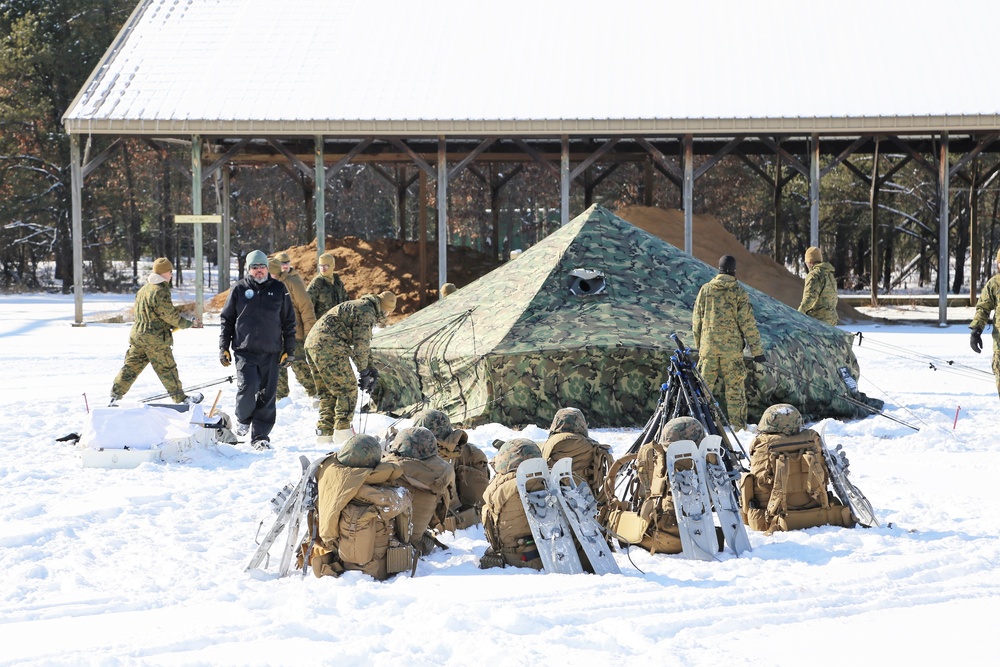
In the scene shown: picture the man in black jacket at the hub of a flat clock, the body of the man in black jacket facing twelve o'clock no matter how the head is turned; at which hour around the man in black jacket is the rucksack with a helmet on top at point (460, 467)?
The rucksack with a helmet on top is roughly at 11 o'clock from the man in black jacket.

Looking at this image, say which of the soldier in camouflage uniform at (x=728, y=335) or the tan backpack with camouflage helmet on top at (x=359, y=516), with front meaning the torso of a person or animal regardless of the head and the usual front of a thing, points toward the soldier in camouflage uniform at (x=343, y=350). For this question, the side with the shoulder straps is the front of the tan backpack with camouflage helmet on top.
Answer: the tan backpack with camouflage helmet on top

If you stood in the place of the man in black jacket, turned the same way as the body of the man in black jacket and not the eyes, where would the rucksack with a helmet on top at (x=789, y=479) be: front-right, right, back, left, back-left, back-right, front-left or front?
front-left

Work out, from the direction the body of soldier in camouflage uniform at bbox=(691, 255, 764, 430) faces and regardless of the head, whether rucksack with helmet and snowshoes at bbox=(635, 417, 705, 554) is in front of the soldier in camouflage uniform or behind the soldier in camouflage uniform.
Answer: behind

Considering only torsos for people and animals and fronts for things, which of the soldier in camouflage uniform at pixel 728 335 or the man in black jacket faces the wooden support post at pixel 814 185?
the soldier in camouflage uniform

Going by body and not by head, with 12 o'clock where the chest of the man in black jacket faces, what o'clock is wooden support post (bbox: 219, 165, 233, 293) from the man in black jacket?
The wooden support post is roughly at 6 o'clock from the man in black jacket.

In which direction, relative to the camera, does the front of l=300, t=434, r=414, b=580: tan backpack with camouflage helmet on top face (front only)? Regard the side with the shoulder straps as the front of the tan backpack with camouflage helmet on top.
away from the camera

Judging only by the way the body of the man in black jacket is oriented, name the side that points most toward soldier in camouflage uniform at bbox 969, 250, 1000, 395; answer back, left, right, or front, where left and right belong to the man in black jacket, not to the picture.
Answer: left

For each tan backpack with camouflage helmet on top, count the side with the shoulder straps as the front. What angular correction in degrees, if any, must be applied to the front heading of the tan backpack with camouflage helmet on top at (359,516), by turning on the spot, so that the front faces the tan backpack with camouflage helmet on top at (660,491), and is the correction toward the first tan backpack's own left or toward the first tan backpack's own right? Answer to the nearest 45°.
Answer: approximately 90° to the first tan backpack's own right

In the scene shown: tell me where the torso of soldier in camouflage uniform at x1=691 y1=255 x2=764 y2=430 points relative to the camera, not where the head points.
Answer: away from the camera

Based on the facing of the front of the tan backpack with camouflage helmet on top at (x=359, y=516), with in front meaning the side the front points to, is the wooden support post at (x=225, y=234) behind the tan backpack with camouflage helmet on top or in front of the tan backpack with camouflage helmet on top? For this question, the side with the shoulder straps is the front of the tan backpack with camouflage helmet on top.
in front

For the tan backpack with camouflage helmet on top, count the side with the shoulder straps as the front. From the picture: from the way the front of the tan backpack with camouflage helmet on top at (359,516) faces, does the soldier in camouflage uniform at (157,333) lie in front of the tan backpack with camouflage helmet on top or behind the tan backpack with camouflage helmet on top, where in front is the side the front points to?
in front

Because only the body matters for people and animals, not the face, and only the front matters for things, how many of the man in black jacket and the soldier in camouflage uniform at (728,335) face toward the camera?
1
